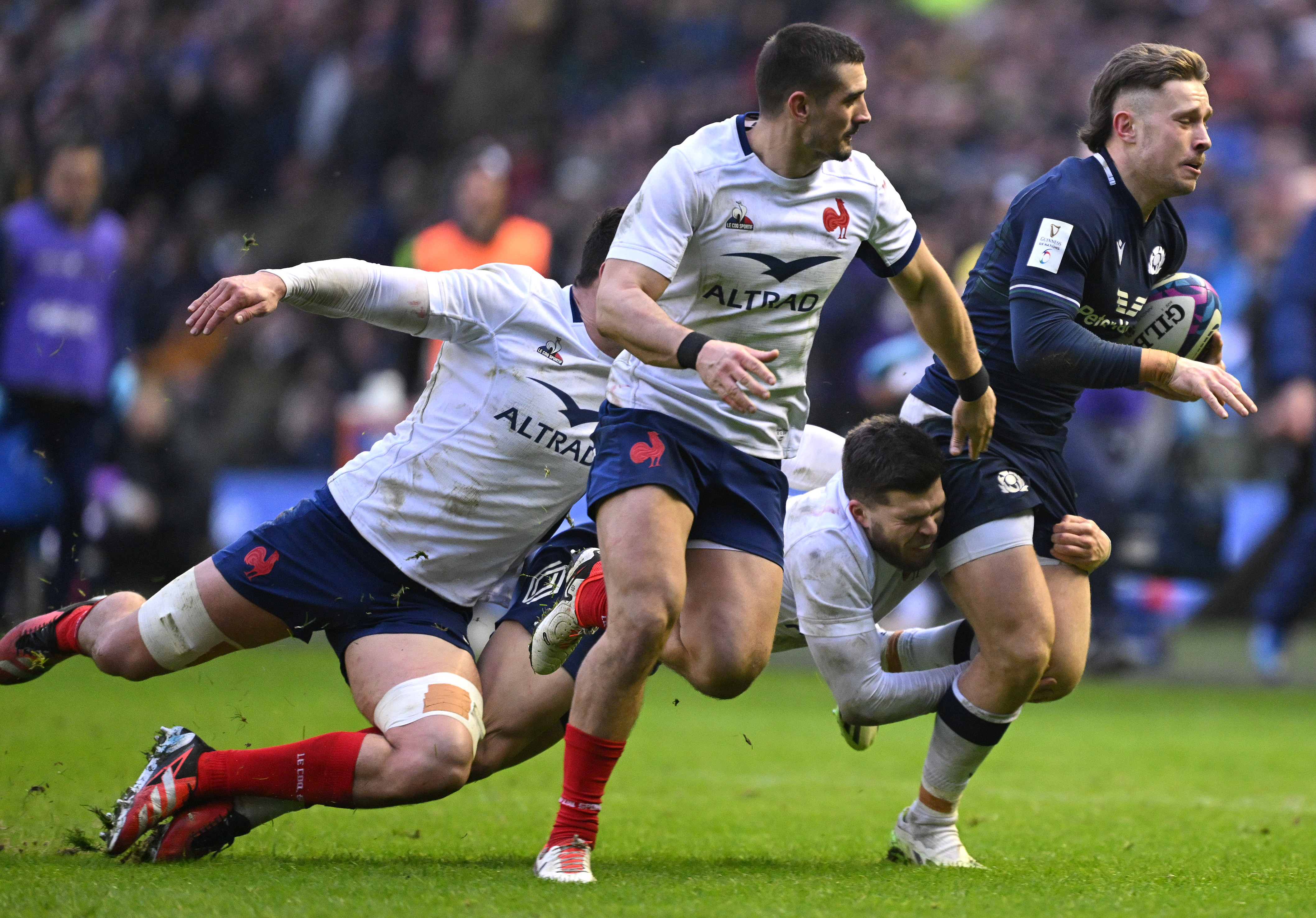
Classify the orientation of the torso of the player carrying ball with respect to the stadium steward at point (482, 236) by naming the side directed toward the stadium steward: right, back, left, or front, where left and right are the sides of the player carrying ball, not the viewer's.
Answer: back

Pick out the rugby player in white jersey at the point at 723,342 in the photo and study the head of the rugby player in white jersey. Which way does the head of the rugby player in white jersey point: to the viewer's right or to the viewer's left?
to the viewer's right

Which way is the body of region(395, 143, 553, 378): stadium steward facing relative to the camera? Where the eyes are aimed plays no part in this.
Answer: toward the camera

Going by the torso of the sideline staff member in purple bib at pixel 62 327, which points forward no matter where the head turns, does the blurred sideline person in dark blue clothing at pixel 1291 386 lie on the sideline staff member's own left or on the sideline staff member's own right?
on the sideline staff member's own left

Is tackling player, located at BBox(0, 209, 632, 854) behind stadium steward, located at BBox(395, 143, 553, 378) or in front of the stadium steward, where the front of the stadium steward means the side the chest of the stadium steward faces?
in front

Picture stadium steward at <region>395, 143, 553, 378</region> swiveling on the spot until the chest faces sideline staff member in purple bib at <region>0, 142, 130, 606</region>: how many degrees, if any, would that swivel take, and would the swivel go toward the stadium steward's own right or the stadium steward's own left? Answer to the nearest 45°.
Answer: approximately 90° to the stadium steward's own right

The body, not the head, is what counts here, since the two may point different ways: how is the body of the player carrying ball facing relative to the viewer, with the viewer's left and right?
facing the viewer and to the right of the viewer

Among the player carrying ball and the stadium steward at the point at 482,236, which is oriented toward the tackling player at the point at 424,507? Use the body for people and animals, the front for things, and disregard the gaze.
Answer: the stadium steward

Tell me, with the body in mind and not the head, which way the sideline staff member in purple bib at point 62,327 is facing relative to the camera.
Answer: toward the camera

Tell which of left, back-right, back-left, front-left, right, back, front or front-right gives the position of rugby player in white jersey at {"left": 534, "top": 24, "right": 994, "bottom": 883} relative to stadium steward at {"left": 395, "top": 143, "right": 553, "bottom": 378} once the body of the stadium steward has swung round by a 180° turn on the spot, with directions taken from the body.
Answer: back

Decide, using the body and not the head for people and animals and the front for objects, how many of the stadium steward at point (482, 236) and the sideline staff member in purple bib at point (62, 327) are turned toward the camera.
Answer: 2

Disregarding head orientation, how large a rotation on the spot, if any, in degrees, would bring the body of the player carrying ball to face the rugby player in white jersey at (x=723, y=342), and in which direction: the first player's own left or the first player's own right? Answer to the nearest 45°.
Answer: approximately 90° to the first player's own right

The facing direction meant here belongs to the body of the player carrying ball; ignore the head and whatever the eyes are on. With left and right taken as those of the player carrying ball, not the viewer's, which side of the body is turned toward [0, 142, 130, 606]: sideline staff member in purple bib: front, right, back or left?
back
